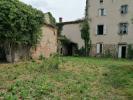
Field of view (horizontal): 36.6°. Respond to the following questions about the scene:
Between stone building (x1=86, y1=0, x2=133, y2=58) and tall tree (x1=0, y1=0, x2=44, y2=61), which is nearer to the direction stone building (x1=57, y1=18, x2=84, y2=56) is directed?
the tall tree

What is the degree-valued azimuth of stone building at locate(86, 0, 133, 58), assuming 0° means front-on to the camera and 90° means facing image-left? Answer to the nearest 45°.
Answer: approximately 0°

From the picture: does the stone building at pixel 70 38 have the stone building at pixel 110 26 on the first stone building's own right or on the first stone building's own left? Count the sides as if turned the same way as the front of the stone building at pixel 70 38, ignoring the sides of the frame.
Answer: on the first stone building's own left

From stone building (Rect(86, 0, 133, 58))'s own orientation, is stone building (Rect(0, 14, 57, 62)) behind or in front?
in front

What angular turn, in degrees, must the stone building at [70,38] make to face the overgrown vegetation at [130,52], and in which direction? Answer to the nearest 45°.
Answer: approximately 45° to its left

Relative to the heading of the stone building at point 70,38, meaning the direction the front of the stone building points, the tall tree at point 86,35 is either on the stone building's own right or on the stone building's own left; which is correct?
on the stone building's own left

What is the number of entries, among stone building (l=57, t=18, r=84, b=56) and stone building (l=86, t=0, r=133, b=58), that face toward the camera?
2
